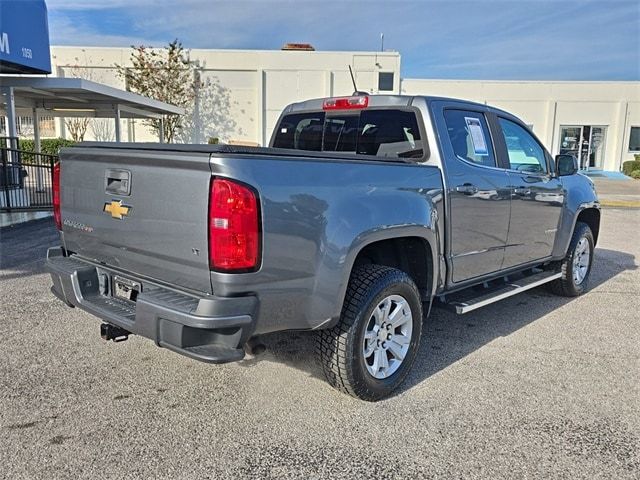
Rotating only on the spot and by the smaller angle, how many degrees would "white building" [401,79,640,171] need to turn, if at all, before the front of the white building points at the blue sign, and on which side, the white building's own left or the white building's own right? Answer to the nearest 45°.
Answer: approximately 45° to the white building's own right

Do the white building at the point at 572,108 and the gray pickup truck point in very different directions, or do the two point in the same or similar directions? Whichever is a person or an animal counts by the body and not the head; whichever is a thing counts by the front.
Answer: very different directions

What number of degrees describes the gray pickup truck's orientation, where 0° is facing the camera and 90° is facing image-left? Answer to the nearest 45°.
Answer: approximately 225°

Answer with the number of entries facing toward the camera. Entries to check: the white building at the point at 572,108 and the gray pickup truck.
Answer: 1

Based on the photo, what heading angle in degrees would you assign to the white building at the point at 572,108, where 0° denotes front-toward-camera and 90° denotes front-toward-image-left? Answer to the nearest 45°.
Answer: approximately 0°

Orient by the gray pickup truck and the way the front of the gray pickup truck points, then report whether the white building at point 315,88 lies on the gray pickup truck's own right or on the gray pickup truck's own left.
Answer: on the gray pickup truck's own left

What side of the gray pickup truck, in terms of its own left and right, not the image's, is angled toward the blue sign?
left

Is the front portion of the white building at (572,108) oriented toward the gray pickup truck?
yes

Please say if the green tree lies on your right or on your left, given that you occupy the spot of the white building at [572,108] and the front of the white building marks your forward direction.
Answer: on your right

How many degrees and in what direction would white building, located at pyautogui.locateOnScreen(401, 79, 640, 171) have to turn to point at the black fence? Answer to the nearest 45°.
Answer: approximately 45° to its right

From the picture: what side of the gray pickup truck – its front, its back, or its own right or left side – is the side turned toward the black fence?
left
